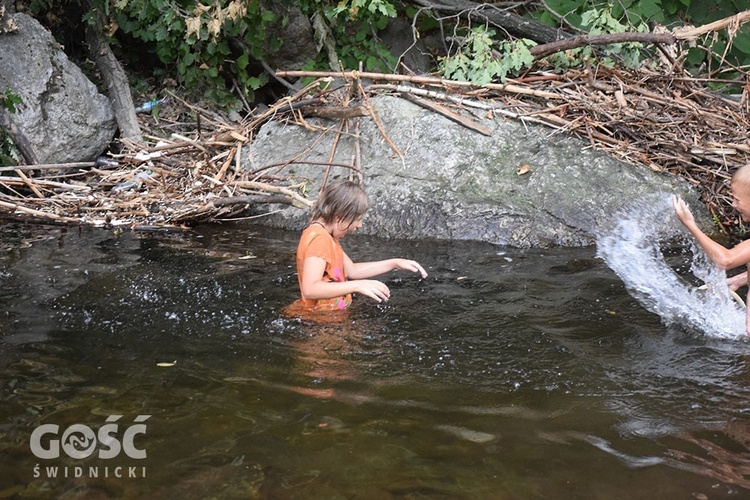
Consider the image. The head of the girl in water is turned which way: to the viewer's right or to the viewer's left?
to the viewer's right

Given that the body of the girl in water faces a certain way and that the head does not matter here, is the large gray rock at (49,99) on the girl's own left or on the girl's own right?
on the girl's own left

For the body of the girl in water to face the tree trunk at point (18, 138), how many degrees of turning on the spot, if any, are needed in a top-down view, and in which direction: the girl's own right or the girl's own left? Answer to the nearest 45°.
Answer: approximately 135° to the girl's own left

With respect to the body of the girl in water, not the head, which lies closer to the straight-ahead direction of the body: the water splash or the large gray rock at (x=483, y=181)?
the water splash

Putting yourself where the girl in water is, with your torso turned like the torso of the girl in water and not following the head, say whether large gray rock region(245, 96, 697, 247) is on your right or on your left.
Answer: on your left

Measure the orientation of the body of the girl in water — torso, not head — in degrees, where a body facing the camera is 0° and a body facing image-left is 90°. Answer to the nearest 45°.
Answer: approximately 270°

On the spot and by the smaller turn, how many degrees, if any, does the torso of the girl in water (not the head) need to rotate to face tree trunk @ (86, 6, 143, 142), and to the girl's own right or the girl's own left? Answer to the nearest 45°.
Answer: approximately 135° to the girl's own left

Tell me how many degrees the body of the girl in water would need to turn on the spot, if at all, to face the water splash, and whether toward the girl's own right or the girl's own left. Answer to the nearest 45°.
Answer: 0° — they already face it

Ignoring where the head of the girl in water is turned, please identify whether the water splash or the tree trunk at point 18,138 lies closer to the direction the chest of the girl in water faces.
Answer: the water splash
